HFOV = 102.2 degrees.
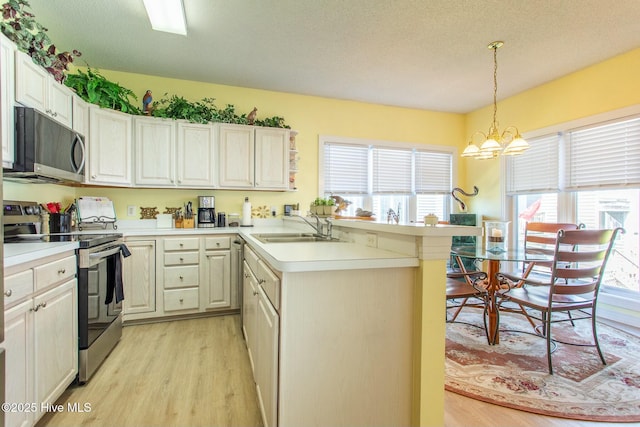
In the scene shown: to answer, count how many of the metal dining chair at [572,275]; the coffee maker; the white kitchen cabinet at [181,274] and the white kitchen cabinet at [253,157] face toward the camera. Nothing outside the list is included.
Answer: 3

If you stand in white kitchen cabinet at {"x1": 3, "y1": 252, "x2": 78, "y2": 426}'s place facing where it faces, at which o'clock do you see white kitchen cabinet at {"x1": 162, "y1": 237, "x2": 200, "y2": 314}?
white kitchen cabinet at {"x1": 162, "y1": 237, "x2": 200, "y2": 314} is roughly at 9 o'clock from white kitchen cabinet at {"x1": 3, "y1": 252, "x2": 78, "y2": 426}.

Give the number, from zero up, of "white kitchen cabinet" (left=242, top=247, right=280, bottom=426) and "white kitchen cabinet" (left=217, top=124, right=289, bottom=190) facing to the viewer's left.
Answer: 1

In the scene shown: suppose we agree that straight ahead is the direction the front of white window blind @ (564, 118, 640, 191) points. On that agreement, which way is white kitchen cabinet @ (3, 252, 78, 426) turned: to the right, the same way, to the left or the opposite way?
the opposite way

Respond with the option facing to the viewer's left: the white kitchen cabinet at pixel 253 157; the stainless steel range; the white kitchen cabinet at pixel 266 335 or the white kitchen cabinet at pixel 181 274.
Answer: the white kitchen cabinet at pixel 266 335

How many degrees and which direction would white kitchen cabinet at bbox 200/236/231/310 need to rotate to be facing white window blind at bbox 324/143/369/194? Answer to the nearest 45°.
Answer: approximately 90° to its left

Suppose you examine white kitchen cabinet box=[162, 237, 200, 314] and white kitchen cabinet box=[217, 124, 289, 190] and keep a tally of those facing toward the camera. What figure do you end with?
2

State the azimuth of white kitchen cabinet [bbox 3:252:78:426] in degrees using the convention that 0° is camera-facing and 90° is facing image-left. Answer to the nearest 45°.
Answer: approximately 315°

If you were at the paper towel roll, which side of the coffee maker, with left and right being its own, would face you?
left

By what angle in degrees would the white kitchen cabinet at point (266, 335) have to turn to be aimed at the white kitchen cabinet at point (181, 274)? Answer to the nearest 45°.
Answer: approximately 45° to its right
